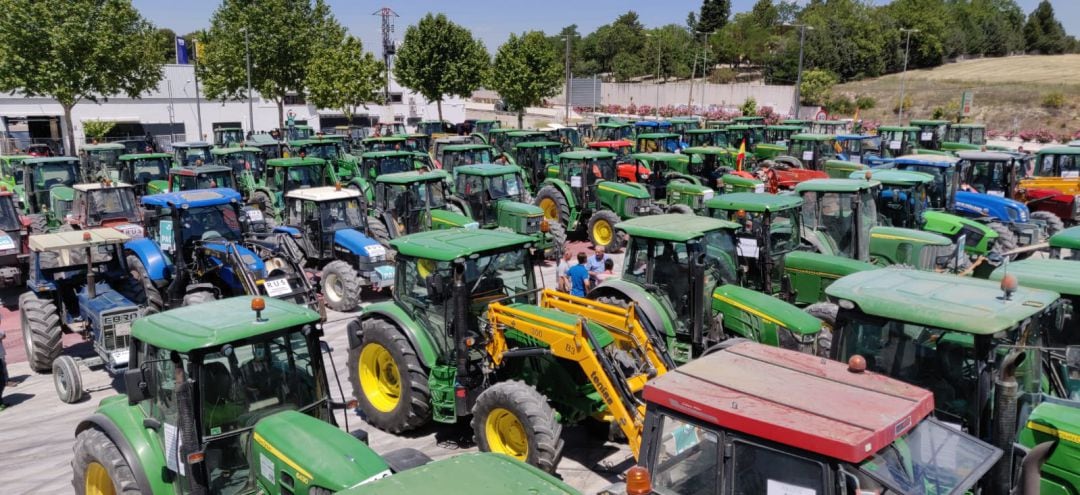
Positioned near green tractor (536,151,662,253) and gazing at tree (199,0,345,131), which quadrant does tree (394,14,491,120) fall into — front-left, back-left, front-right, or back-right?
front-right

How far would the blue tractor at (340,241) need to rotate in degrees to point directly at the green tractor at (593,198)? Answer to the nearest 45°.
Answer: approximately 90° to its left

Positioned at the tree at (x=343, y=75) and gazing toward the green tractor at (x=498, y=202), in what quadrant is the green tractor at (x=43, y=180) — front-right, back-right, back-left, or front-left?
front-right

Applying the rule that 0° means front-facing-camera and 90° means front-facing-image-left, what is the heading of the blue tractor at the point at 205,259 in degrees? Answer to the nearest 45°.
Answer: approximately 315°

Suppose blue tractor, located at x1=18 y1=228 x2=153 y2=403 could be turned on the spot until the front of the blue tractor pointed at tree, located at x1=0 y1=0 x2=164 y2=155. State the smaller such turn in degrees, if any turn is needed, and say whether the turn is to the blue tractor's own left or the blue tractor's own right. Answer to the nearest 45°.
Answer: approximately 135° to the blue tractor's own left

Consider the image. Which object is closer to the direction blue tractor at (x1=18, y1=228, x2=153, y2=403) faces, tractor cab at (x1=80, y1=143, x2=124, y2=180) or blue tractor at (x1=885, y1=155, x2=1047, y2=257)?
the blue tractor

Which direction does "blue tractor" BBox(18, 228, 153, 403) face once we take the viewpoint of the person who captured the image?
facing the viewer and to the right of the viewer

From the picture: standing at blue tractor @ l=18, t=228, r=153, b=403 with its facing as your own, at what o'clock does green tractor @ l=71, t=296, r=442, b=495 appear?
The green tractor is roughly at 1 o'clock from the blue tractor.

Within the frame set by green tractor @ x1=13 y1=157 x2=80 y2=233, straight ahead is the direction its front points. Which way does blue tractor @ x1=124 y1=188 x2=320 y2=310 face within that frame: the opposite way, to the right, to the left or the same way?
the same way

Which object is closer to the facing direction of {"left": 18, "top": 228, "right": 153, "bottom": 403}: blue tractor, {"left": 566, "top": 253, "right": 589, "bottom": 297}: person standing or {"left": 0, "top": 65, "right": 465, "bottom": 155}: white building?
the person standing

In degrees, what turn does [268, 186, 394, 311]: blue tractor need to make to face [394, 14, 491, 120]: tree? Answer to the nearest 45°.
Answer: approximately 135° to its left

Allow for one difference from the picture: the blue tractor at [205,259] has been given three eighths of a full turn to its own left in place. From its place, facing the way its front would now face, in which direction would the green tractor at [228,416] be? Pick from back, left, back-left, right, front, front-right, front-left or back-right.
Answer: back

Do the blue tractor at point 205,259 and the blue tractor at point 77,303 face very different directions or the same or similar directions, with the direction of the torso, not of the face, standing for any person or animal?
same or similar directions

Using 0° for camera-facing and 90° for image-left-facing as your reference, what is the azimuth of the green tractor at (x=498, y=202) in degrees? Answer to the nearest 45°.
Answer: approximately 315°

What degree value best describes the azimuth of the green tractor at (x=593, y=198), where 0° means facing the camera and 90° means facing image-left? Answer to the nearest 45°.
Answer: approximately 315°

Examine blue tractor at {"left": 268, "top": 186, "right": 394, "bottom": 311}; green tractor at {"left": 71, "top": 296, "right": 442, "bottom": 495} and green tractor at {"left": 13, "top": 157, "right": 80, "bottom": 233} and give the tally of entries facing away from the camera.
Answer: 0
